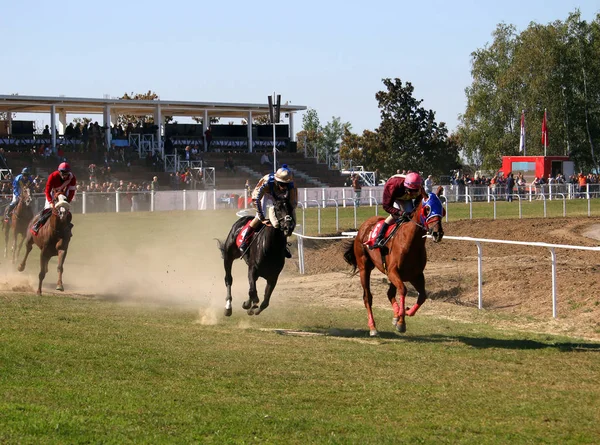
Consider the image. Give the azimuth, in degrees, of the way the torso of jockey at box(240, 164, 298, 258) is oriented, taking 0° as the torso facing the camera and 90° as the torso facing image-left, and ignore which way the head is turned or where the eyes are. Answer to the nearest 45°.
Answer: approximately 315°

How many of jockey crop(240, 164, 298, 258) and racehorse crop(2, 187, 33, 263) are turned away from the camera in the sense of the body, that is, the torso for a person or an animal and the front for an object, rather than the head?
0

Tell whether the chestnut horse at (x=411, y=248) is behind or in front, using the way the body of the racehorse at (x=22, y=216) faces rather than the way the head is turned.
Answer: in front

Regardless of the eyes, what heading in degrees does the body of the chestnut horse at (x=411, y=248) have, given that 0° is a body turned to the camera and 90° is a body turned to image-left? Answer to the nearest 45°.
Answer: approximately 315°

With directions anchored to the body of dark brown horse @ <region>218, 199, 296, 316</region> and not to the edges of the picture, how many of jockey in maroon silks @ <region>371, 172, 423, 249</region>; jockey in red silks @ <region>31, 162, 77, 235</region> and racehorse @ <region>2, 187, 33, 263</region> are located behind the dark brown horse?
2

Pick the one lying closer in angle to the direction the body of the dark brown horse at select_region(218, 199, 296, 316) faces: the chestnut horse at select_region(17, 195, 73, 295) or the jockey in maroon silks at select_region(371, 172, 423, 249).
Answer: the jockey in maroon silks

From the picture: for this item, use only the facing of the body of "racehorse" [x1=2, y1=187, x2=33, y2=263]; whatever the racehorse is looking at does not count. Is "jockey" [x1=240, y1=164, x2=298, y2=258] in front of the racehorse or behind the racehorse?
in front

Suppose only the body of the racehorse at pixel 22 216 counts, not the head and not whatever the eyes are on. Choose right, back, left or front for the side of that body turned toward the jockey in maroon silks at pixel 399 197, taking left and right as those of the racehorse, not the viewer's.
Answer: front

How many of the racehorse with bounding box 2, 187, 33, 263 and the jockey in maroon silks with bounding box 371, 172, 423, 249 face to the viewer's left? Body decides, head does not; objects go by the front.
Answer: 0
